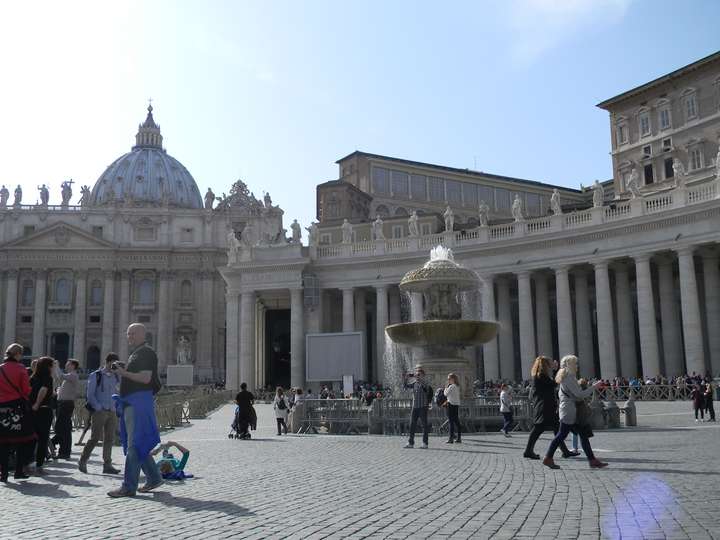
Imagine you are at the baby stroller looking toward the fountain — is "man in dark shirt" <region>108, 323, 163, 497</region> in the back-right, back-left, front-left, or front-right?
back-right

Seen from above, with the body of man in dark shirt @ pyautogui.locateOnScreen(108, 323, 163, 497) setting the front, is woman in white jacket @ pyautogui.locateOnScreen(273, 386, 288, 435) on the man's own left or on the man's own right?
on the man's own right

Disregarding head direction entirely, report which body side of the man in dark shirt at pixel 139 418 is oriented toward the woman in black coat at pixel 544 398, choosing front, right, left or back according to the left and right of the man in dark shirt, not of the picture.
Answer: back

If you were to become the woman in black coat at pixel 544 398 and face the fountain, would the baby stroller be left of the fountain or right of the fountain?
left

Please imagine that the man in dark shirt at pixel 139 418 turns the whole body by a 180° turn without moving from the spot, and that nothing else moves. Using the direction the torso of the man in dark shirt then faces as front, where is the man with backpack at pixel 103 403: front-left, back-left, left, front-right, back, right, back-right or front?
left

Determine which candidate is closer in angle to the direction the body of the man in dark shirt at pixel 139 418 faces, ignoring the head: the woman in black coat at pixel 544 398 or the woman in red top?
the woman in red top

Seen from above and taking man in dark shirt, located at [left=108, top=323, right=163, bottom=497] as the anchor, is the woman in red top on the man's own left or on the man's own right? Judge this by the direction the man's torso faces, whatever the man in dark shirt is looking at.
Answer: on the man's own right

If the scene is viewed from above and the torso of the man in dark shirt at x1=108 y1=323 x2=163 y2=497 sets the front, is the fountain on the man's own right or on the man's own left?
on the man's own right

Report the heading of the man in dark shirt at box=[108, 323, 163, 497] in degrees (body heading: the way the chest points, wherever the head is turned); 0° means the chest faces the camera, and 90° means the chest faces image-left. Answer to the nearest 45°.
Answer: approximately 90°

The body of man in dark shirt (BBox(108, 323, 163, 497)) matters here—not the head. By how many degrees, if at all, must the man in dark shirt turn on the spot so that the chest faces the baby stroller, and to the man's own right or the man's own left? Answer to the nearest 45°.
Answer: approximately 90° to the man's own right
